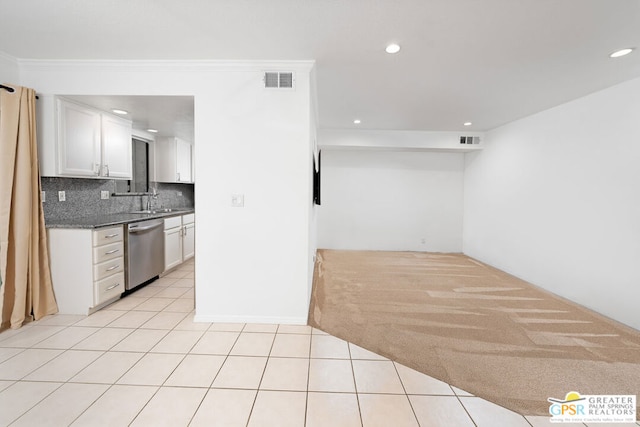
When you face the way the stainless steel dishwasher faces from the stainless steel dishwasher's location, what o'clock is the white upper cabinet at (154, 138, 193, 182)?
The white upper cabinet is roughly at 8 o'clock from the stainless steel dishwasher.

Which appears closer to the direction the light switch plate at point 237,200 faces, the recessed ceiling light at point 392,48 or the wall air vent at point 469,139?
the recessed ceiling light

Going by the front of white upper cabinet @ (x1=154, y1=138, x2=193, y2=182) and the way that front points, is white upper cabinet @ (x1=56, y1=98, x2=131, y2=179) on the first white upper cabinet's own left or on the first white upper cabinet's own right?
on the first white upper cabinet's own right

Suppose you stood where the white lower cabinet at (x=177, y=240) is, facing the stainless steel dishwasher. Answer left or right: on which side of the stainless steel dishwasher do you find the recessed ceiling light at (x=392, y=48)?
left

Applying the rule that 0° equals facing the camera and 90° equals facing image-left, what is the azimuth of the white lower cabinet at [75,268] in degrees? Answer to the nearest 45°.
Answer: approximately 315°

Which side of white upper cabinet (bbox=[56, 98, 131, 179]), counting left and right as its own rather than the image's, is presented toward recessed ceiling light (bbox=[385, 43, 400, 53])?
front

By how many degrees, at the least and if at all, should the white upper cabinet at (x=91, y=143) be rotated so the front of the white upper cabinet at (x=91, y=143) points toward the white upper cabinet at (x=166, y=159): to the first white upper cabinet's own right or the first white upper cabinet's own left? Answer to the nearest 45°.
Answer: approximately 90° to the first white upper cabinet's own left

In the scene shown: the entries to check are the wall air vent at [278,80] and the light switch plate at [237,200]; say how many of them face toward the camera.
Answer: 2

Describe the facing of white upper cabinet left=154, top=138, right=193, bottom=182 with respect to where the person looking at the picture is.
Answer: facing the viewer and to the right of the viewer
